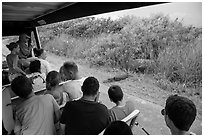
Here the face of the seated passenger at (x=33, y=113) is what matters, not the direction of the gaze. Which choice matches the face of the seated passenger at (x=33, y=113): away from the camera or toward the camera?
away from the camera

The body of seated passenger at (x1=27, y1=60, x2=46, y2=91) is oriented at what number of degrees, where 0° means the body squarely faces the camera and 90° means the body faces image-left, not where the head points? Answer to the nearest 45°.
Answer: approximately 180°

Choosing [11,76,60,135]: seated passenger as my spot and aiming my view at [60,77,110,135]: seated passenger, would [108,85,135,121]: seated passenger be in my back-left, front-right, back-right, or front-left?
front-left

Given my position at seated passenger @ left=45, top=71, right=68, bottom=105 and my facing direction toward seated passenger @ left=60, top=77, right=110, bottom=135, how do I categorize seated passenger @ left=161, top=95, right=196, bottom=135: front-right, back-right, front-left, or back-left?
front-left

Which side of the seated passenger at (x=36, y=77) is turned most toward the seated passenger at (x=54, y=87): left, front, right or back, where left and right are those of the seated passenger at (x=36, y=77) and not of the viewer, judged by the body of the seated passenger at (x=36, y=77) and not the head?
back

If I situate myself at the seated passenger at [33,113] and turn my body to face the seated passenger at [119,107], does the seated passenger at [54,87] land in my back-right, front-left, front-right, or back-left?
front-left

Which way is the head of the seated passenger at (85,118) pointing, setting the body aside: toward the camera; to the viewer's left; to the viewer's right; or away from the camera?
away from the camera

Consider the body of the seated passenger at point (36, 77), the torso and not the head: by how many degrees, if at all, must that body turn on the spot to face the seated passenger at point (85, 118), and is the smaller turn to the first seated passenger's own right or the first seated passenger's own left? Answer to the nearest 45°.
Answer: approximately 180°

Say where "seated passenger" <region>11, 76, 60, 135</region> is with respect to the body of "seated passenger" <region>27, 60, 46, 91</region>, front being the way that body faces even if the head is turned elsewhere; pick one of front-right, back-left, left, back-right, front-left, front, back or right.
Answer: back

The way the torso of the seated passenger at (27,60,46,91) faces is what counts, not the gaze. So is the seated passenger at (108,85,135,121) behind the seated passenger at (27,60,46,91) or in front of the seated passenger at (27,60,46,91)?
behind
